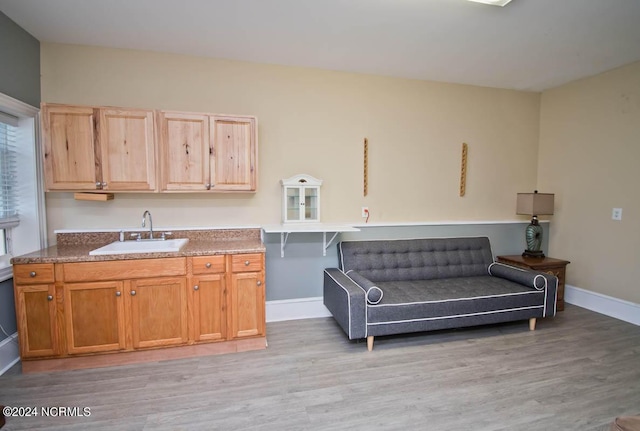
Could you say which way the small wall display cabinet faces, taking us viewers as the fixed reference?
facing the viewer

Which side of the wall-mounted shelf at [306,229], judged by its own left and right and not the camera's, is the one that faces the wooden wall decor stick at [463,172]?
left

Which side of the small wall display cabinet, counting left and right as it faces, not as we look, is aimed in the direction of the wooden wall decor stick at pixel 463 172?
left

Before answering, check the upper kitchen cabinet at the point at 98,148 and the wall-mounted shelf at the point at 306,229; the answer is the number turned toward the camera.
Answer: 2

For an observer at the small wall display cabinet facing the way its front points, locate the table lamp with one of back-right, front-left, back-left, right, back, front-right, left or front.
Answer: left

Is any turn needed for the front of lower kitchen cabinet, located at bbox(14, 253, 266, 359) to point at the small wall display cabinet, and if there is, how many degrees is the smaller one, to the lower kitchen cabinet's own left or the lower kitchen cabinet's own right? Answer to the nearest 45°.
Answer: approximately 90° to the lower kitchen cabinet's own left

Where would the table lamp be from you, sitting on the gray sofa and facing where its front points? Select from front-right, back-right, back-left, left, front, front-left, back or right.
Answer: left

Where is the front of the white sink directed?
toward the camera

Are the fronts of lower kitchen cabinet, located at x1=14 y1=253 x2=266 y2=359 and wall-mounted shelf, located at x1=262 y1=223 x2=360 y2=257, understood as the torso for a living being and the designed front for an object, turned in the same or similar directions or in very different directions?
same or similar directions

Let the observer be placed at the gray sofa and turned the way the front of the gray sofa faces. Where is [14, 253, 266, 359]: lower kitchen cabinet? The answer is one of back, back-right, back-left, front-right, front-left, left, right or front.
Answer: right

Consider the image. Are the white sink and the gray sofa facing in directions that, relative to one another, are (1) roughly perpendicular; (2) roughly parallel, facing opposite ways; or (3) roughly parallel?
roughly parallel

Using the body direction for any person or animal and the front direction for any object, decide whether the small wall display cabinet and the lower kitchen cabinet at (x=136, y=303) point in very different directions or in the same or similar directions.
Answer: same or similar directions

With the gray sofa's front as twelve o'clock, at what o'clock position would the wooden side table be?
The wooden side table is roughly at 9 o'clock from the gray sofa.

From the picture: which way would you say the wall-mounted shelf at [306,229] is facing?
toward the camera

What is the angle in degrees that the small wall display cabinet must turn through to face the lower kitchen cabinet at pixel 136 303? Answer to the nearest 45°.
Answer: approximately 45° to its right

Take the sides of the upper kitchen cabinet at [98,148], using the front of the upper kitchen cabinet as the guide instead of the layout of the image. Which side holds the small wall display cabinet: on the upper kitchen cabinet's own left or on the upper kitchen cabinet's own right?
on the upper kitchen cabinet's own left
